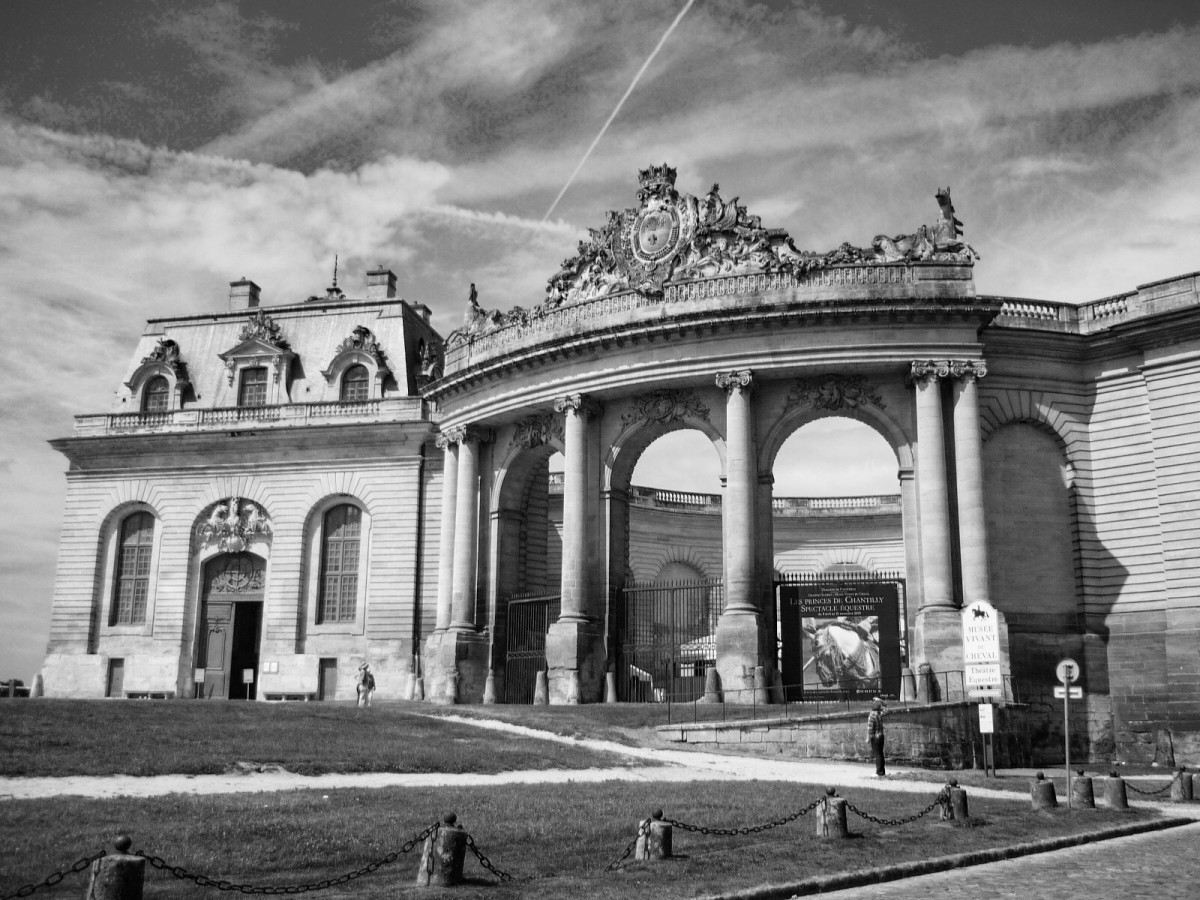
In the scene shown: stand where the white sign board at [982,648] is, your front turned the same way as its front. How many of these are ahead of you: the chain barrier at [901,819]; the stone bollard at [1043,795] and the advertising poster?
2

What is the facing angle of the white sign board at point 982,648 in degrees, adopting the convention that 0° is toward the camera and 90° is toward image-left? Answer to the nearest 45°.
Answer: approximately 0°

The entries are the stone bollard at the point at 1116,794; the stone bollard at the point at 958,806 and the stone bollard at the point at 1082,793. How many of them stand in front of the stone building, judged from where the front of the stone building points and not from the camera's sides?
3

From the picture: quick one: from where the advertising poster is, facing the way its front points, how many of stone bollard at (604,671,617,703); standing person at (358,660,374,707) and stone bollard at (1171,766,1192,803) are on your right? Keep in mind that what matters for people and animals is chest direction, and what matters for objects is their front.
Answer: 2

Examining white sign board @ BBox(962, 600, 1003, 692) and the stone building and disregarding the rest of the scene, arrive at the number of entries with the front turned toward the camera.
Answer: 2

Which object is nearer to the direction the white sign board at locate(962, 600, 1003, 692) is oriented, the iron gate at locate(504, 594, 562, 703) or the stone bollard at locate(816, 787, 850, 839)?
the stone bollard

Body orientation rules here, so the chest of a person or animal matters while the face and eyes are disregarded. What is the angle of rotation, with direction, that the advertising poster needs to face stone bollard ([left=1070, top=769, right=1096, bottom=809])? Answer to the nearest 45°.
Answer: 0° — it already faces it

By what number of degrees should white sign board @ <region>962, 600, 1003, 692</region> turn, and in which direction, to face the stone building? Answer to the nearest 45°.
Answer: approximately 180°

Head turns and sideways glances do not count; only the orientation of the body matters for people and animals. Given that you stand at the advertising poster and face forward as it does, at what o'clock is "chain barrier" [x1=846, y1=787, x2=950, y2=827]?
The chain barrier is roughly at 12 o'clock from the advertising poster.

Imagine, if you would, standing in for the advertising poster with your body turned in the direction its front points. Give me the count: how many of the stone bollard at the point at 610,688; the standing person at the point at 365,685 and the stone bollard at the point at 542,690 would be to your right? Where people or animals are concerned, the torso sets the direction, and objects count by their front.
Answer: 3
